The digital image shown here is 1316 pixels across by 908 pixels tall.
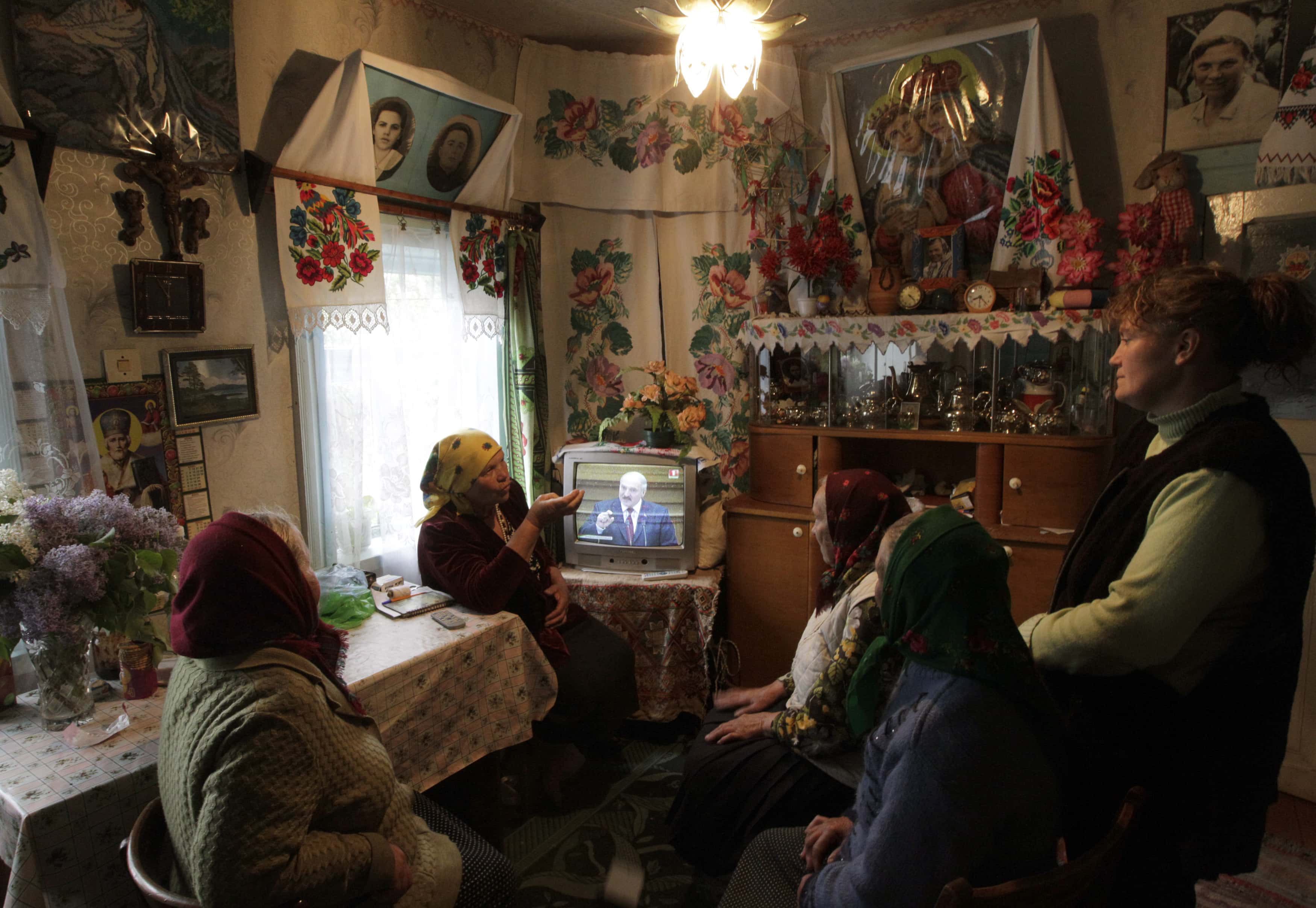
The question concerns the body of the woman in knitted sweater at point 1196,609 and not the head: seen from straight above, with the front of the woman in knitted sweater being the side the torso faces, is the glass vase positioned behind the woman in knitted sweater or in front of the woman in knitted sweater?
in front

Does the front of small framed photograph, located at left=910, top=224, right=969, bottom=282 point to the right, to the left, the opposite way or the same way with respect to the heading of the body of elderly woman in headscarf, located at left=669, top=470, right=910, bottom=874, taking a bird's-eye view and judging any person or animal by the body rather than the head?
to the left

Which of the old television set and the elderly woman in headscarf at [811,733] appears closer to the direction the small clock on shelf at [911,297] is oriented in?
the elderly woman in headscarf

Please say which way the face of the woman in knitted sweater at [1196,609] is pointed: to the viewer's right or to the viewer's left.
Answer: to the viewer's left

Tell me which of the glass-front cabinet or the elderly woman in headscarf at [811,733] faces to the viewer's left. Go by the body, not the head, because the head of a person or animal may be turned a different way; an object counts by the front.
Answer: the elderly woman in headscarf

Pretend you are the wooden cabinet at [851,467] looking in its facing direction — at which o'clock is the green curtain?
The green curtain is roughly at 3 o'clock from the wooden cabinet.

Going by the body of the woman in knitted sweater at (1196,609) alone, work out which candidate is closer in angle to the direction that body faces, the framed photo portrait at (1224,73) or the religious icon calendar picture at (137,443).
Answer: the religious icon calendar picture

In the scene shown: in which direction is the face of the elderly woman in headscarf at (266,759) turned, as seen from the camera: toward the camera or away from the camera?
away from the camera

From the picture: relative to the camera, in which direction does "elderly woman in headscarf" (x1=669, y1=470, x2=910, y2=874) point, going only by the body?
to the viewer's left

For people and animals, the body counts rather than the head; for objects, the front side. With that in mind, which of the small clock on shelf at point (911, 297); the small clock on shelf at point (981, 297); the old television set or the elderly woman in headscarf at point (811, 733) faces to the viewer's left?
the elderly woman in headscarf

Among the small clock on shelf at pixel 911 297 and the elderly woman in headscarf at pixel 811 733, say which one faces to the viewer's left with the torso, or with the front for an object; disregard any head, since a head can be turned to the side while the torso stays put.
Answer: the elderly woman in headscarf

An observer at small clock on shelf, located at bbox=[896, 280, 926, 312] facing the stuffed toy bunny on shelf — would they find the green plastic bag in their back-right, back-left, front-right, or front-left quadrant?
back-right

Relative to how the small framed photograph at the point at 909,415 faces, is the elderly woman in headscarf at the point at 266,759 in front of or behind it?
in front

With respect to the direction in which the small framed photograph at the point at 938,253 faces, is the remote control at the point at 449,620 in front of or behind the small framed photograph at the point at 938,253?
in front

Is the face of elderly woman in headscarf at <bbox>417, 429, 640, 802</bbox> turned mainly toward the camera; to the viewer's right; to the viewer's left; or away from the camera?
to the viewer's right
